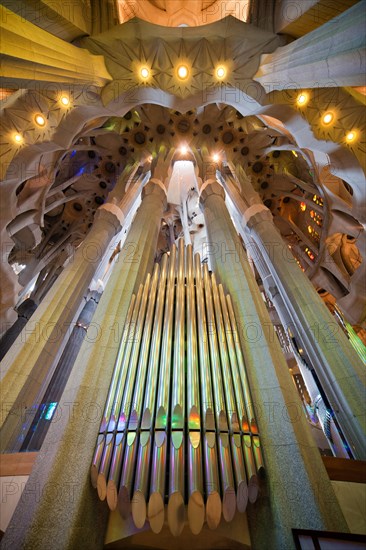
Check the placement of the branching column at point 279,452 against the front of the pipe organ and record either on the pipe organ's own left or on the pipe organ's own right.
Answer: on the pipe organ's own left

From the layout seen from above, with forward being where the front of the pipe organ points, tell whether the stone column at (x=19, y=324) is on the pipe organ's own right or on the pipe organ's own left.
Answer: on the pipe organ's own right

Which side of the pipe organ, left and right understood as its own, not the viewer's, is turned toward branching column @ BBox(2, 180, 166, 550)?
right

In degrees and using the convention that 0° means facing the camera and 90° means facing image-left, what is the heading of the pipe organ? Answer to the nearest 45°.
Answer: approximately 0°
